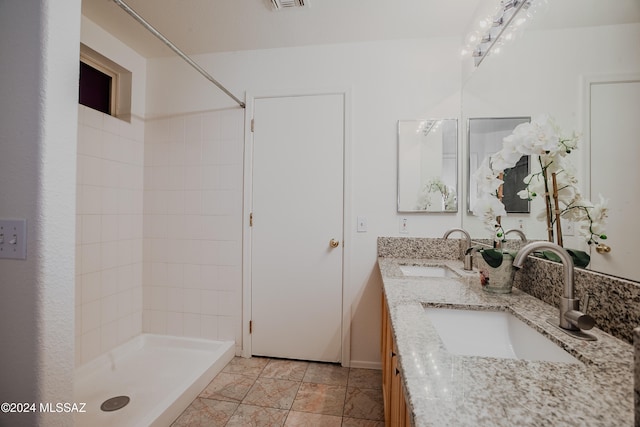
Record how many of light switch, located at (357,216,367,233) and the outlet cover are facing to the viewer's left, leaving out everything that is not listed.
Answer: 0

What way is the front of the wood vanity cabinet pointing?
to the viewer's left

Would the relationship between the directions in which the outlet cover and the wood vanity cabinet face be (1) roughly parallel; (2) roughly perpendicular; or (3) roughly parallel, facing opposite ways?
roughly perpendicular

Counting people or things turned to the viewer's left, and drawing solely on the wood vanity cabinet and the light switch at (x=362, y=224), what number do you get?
1

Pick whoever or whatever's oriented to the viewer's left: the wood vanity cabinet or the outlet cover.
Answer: the wood vanity cabinet

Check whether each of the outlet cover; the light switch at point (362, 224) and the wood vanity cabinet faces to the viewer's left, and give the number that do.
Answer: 1

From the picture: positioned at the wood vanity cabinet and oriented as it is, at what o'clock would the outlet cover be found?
The outlet cover is roughly at 3 o'clock from the wood vanity cabinet.

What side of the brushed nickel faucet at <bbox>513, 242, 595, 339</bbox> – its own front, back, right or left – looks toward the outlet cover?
right

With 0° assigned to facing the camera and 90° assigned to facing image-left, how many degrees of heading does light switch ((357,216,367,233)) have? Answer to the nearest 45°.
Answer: approximately 0°

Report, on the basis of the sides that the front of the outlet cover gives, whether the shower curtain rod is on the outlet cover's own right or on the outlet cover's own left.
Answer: on the outlet cover's own right

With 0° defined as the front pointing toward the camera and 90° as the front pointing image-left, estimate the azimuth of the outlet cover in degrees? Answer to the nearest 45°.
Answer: approximately 0°
